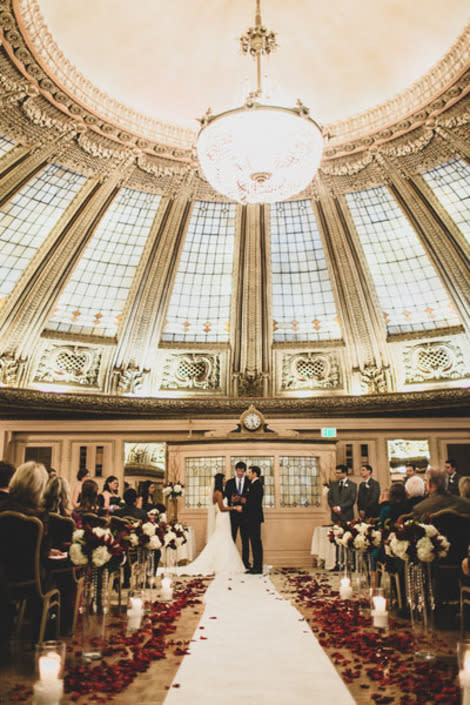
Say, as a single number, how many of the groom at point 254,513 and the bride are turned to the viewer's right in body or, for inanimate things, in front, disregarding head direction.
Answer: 1

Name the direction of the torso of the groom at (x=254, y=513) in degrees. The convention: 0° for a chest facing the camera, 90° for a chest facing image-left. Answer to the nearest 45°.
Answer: approximately 90°

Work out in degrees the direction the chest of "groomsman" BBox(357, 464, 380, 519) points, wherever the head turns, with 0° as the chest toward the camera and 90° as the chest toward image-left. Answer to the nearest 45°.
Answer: approximately 45°

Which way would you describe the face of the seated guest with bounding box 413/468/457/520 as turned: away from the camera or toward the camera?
away from the camera

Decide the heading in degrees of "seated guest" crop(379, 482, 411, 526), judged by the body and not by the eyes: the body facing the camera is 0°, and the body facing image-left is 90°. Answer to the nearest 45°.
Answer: approximately 135°

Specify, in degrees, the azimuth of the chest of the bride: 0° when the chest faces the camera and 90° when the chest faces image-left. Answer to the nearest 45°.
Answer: approximately 270°

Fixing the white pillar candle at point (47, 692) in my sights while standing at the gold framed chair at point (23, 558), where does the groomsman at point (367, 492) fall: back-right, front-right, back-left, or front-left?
back-left

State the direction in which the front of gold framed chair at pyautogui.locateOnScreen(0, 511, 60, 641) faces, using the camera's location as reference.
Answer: facing away from the viewer and to the right of the viewer

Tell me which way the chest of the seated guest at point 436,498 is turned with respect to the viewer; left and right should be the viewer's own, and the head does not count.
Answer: facing away from the viewer and to the left of the viewer

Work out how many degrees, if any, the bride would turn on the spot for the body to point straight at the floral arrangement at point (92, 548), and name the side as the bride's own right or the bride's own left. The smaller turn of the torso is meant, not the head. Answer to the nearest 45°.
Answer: approximately 90° to the bride's own right

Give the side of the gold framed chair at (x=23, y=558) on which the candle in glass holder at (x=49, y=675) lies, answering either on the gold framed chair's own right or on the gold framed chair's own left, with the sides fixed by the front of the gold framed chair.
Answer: on the gold framed chair's own right

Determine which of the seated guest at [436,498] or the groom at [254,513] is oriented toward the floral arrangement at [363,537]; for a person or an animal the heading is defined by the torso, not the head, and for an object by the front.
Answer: the seated guest

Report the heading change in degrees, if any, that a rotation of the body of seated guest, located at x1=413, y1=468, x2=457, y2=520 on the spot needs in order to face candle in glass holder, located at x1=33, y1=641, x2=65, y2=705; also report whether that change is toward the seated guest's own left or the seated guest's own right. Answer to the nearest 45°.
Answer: approximately 90° to the seated guest's own left
